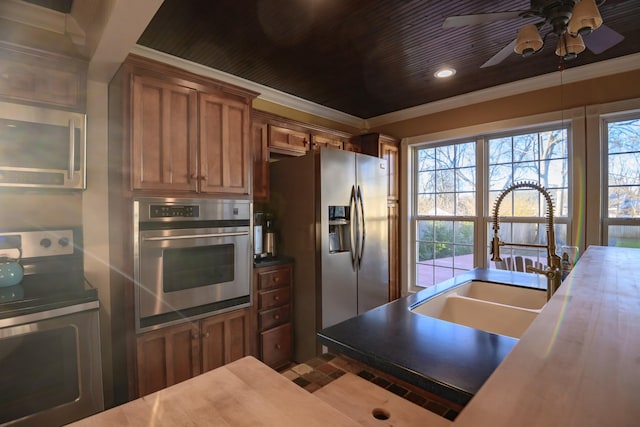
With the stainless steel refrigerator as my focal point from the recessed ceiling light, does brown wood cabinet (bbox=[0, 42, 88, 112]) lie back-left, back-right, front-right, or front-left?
front-left

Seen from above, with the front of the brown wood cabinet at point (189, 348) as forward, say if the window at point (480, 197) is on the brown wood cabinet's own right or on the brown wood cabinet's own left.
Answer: on the brown wood cabinet's own left

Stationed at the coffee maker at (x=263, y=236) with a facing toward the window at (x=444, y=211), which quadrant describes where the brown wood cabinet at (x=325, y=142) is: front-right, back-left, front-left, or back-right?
front-left

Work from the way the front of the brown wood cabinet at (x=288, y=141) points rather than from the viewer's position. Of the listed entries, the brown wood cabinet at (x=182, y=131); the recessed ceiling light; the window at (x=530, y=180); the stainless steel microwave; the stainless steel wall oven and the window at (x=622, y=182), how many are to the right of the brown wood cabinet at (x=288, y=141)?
3

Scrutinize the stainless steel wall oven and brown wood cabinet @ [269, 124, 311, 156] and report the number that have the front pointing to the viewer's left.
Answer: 0

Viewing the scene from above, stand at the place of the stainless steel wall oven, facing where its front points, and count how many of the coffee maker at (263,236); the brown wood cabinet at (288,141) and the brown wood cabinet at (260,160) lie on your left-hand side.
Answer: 3

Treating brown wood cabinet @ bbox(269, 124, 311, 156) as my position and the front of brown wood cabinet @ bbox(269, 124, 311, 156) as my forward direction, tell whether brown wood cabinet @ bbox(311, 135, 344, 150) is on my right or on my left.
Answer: on my left

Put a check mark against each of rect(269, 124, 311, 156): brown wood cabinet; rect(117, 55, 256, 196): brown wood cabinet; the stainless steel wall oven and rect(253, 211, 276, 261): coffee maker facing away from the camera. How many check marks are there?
0

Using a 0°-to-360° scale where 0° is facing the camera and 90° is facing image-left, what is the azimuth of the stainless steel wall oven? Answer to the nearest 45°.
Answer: approximately 315°

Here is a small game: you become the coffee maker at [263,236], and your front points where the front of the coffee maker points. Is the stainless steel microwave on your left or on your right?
on your right

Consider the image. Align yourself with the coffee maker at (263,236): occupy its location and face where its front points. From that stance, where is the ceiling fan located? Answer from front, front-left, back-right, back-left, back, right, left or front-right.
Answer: front

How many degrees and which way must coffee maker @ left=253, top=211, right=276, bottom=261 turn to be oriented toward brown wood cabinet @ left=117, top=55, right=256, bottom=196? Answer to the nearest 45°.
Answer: approximately 90° to its right

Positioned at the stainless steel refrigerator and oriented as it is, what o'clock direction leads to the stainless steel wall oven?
The stainless steel wall oven is roughly at 3 o'clock from the stainless steel refrigerator.

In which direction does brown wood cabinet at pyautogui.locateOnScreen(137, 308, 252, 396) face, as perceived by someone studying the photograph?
facing the viewer and to the right of the viewer

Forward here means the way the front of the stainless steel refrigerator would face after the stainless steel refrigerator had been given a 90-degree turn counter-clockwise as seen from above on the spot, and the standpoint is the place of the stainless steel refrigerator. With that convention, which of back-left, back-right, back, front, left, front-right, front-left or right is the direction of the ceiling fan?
right

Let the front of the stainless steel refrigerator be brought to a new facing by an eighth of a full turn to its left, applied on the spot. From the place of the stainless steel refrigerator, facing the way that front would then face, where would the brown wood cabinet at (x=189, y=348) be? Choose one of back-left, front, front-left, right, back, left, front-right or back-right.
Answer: back-right

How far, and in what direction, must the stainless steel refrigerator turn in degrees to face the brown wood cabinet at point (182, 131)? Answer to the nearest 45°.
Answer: approximately 90° to its right

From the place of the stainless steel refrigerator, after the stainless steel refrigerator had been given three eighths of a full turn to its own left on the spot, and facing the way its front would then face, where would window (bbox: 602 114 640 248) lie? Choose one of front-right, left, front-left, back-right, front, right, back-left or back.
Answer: right
